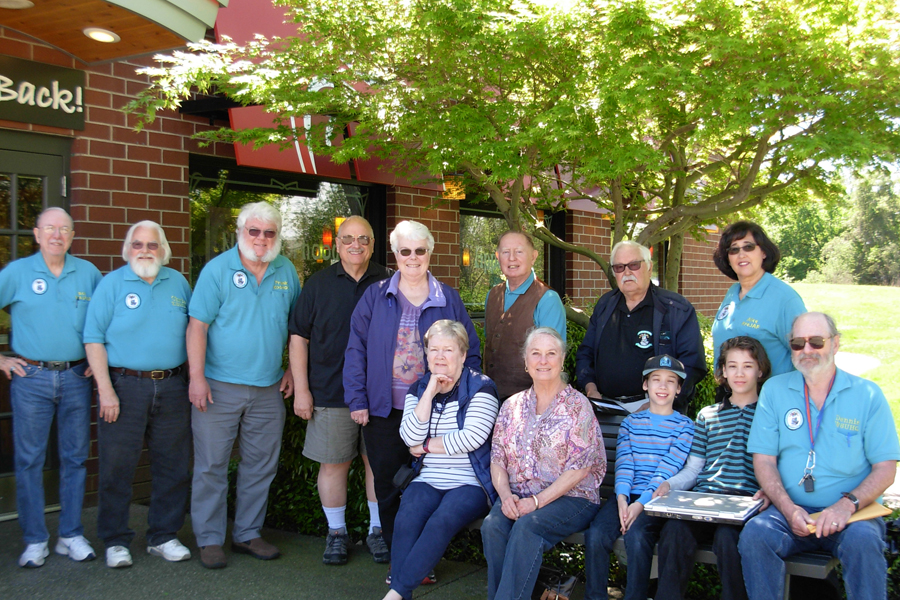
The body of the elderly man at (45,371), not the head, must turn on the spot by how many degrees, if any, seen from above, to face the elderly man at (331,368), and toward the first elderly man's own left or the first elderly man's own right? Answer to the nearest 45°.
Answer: approximately 90° to the first elderly man's own left

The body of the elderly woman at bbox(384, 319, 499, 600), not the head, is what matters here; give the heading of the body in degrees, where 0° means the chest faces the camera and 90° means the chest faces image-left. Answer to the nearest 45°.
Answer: approximately 45°

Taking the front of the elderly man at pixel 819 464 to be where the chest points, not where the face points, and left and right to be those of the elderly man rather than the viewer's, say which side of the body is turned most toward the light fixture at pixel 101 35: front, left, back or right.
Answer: right

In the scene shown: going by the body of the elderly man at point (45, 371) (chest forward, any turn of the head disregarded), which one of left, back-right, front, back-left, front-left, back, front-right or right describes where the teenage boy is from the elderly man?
front-left

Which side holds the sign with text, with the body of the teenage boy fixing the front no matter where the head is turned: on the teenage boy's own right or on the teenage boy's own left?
on the teenage boy's own right

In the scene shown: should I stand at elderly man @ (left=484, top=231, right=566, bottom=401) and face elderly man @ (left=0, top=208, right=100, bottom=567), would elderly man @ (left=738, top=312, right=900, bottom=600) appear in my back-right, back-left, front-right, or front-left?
back-left

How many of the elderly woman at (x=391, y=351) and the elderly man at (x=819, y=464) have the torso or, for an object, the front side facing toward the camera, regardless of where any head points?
2

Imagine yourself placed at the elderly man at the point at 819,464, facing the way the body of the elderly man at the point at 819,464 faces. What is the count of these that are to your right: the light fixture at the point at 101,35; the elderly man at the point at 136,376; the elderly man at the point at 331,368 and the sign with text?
4

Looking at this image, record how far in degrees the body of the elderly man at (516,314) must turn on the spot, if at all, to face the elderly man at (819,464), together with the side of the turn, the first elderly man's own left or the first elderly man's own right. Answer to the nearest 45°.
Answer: approximately 90° to the first elderly man's own left

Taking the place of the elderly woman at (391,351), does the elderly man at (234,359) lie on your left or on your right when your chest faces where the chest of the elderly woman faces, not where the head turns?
on your right
